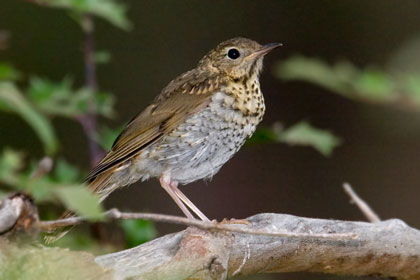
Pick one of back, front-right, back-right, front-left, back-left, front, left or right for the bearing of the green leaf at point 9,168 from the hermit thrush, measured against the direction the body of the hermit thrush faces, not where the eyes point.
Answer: back-right

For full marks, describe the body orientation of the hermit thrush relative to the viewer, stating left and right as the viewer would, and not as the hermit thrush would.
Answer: facing to the right of the viewer

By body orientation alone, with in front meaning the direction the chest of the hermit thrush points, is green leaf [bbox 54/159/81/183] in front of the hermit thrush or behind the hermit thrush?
behind
